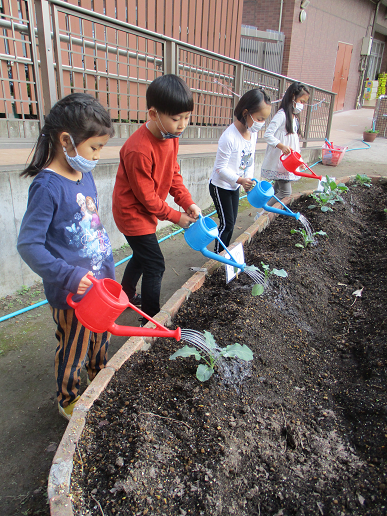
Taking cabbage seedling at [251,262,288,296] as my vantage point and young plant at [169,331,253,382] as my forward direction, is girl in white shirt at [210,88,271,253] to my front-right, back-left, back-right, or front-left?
back-right

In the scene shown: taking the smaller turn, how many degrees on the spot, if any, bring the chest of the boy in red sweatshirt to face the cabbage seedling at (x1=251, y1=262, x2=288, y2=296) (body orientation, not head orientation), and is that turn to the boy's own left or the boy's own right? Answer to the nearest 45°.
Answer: approximately 45° to the boy's own left

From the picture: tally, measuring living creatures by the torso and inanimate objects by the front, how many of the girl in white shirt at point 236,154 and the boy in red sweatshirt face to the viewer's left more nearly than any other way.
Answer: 0

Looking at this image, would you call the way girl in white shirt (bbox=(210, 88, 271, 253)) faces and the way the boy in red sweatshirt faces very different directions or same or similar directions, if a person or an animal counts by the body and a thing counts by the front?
same or similar directions

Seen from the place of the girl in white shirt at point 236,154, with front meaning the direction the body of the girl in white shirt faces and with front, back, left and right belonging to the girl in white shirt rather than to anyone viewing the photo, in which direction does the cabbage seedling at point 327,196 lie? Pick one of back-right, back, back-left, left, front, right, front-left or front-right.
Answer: left

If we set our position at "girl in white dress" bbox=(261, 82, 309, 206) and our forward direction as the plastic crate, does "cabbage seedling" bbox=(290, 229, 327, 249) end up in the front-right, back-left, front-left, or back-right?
back-right

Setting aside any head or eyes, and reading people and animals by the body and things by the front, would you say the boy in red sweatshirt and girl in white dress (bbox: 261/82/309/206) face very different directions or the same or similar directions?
same or similar directions

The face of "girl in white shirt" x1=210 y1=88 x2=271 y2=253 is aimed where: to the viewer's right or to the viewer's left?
to the viewer's right

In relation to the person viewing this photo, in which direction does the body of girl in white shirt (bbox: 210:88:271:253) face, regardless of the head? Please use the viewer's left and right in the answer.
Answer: facing the viewer and to the right of the viewer

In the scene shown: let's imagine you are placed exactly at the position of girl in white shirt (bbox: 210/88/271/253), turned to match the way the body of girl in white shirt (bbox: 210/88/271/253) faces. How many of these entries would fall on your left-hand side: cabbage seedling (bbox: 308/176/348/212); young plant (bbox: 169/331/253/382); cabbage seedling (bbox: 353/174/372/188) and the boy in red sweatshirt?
2

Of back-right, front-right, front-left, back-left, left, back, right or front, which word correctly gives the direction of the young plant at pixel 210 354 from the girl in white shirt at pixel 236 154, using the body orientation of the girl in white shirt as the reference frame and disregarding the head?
front-right

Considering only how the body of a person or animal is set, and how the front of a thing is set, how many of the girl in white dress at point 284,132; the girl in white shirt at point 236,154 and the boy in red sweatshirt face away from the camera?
0

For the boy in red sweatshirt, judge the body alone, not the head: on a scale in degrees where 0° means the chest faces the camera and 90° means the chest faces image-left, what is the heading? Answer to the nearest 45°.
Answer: approximately 315°

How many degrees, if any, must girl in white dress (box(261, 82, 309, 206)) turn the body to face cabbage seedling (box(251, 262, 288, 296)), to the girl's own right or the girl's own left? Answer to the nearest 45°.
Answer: approximately 45° to the girl's own right

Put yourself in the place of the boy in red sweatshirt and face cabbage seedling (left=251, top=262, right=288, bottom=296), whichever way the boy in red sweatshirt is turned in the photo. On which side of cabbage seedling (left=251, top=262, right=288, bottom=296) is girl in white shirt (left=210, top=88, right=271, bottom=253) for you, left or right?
left

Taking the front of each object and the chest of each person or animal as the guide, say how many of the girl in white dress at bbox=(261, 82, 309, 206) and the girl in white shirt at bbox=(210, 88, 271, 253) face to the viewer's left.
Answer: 0

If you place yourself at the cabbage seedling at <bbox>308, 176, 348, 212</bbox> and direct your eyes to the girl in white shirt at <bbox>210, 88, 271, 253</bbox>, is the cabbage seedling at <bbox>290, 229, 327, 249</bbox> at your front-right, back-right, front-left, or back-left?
front-left
